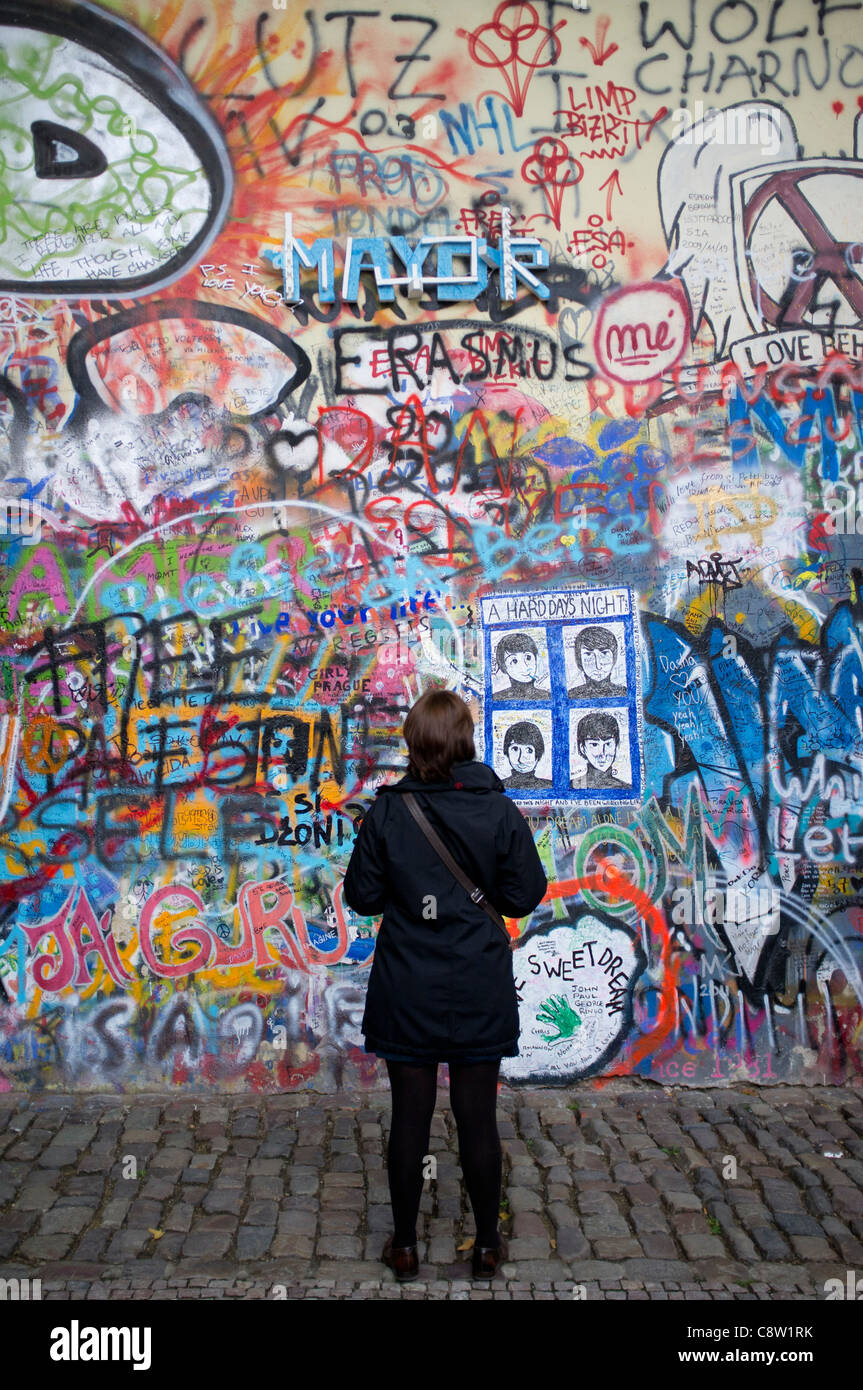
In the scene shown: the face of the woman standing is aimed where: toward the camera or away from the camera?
away from the camera

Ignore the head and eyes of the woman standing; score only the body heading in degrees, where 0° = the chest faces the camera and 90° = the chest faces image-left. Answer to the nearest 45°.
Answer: approximately 180°
